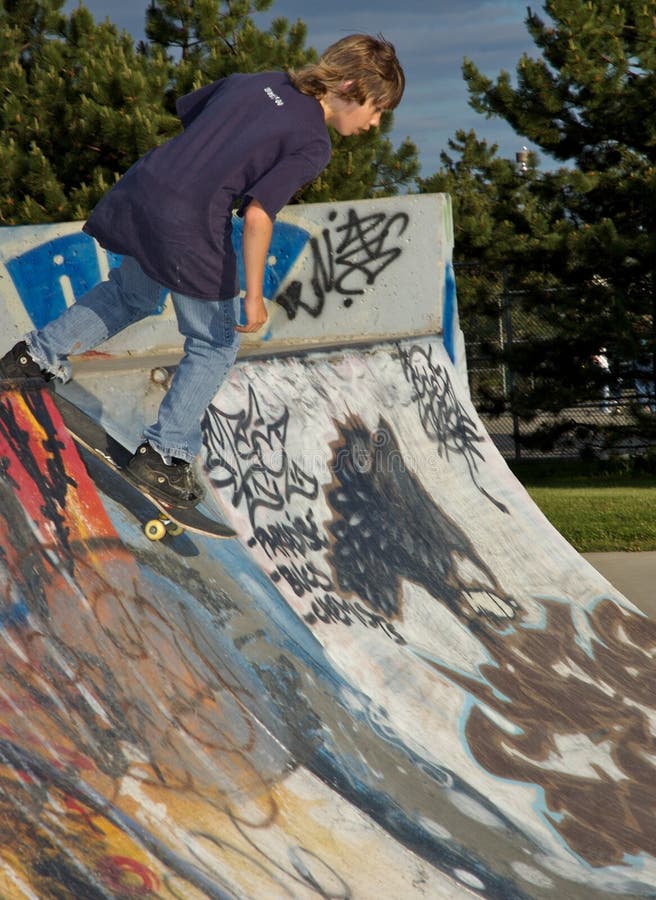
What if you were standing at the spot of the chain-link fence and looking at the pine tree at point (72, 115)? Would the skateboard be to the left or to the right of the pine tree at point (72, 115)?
left

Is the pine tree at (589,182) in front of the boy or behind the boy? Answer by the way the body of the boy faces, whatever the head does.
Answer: in front

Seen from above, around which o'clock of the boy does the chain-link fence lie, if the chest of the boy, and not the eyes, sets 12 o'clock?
The chain-link fence is roughly at 11 o'clock from the boy.

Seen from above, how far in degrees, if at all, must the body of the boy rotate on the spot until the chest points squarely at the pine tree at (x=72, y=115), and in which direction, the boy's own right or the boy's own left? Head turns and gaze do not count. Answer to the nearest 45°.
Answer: approximately 45° to the boy's own left

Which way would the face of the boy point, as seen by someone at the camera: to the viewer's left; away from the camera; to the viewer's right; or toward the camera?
to the viewer's right

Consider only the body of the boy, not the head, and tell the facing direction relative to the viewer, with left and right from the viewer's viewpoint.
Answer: facing away from the viewer and to the right of the viewer

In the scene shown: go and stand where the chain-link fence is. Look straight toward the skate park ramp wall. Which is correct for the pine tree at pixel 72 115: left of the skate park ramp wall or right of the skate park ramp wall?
right
